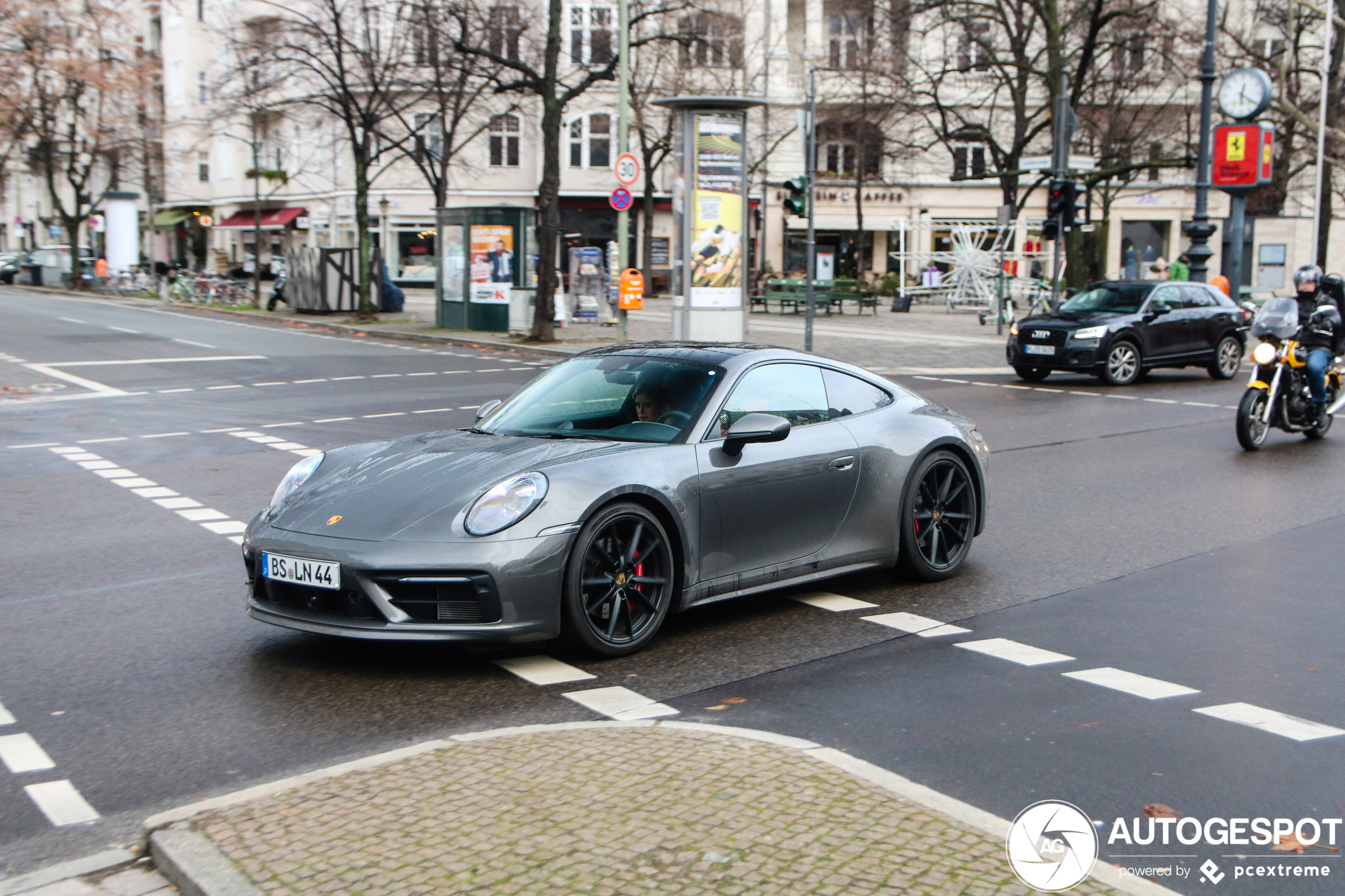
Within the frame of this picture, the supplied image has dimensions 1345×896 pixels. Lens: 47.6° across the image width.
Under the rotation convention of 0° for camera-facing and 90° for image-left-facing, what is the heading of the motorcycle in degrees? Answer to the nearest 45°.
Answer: approximately 45°

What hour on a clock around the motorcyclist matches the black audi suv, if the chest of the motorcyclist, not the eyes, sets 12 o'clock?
The black audi suv is roughly at 4 o'clock from the motorcyclist.

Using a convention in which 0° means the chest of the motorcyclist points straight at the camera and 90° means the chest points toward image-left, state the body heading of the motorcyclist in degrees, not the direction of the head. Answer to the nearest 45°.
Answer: approximately 45°

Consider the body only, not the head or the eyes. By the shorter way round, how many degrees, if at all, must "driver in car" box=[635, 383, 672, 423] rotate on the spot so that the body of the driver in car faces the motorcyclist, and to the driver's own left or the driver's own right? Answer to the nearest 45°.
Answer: approximately 180°

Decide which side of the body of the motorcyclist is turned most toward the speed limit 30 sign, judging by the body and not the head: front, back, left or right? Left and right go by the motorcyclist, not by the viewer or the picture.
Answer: right

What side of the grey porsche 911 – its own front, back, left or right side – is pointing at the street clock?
back

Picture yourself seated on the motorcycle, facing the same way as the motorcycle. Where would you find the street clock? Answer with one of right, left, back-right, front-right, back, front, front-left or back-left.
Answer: back-right

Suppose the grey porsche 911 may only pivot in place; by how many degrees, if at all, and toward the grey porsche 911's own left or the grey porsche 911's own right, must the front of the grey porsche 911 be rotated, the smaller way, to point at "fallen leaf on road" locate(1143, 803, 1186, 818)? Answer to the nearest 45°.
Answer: approximately 90° to the grey porsche 911's own left

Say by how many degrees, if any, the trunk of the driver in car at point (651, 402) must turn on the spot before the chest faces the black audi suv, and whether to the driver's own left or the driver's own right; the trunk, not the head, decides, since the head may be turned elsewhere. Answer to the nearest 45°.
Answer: approximately 180°
